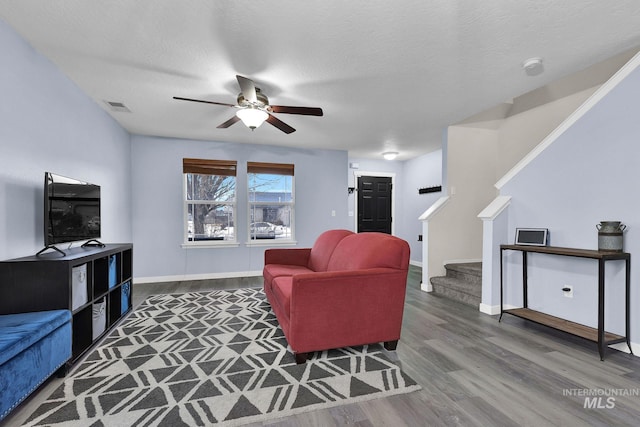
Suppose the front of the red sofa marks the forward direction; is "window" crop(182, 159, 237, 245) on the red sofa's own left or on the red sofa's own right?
on the red sofa's own right

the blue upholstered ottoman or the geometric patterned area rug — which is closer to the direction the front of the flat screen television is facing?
the geometric patterned area rug

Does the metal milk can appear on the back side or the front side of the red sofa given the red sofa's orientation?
on the back side

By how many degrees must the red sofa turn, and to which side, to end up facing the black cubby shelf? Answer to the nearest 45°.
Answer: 0° — it already faces it

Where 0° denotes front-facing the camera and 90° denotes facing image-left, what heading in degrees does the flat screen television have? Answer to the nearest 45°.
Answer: approximately 315°

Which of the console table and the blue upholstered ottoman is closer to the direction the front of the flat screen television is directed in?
the console table

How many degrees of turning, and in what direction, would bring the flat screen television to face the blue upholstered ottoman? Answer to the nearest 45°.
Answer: approximately 45° to its right

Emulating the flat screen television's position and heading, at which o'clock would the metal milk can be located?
The metal milk can is roughly at 12 o'clock from the flat screen television.

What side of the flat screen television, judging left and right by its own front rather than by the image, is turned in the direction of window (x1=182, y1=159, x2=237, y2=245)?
left

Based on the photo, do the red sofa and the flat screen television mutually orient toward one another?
yes

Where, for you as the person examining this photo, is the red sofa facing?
facing to the left of the viewer

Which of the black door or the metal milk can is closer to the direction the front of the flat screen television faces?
the metal milk can

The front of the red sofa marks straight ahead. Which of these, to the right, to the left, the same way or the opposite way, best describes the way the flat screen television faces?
the opposite way

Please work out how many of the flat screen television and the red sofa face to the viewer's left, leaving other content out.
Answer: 1

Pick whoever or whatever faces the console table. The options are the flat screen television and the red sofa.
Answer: the flat screen television
